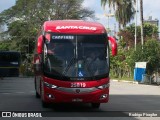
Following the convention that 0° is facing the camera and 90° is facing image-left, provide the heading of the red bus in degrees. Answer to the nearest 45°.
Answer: approximately 0°
